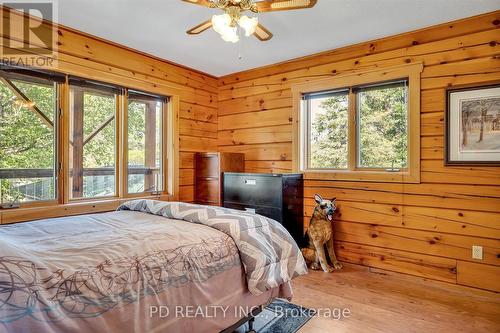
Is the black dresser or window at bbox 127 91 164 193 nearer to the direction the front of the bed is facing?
the black dresser

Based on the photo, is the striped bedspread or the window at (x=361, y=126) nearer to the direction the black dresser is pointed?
the striped bedspread

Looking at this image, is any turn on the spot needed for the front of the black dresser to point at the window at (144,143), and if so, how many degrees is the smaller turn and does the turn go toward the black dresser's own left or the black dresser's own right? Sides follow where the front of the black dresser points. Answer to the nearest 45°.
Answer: approximately 45° to the black dresser's own right

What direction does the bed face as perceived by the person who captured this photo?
facing away from the viewer and to the right of the viewer

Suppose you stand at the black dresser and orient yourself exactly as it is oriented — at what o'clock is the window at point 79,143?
The window is roughly at 1 o'clock from the black dresser.

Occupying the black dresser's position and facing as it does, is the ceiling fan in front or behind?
in front

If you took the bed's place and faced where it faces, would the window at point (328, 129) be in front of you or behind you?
in front

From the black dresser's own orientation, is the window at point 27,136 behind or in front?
in front

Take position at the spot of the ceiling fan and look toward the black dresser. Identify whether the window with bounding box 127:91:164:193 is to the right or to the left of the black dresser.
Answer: left

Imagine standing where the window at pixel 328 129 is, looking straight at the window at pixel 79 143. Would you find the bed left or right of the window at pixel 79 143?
left

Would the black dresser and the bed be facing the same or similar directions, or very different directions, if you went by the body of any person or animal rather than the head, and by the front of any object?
very different directions
